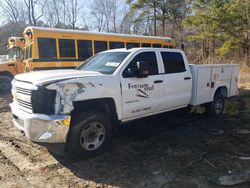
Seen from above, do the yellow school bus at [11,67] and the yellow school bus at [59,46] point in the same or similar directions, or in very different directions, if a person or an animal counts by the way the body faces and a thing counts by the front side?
very different directions

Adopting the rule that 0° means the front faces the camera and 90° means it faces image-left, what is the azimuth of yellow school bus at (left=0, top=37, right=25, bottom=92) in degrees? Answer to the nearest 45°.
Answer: approximately 45°

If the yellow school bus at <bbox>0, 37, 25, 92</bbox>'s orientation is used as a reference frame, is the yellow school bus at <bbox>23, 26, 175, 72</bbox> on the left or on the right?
on its left

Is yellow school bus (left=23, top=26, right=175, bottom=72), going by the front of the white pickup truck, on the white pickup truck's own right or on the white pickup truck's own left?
on the white pickup truck's own right

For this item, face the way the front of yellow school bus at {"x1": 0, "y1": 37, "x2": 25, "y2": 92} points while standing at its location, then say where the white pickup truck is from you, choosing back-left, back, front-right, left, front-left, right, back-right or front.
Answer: front-left

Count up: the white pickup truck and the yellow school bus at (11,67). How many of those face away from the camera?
0

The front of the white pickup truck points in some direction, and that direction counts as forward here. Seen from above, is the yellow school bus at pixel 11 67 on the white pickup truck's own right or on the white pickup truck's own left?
on the white pickup truck's own right
